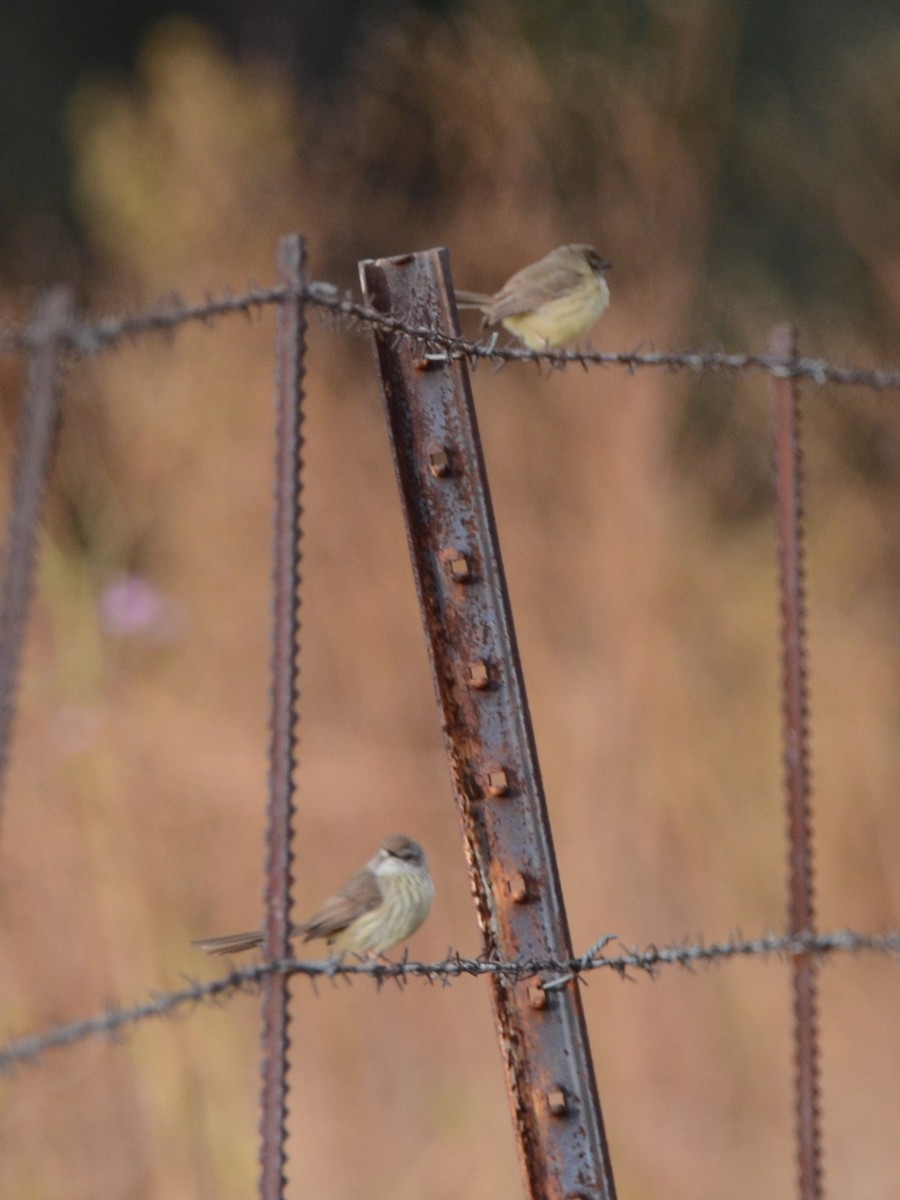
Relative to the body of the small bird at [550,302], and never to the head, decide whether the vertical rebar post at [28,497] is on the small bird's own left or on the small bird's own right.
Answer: on the small bird's own right

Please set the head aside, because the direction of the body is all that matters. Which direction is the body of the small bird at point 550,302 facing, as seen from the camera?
to the viewer's right
